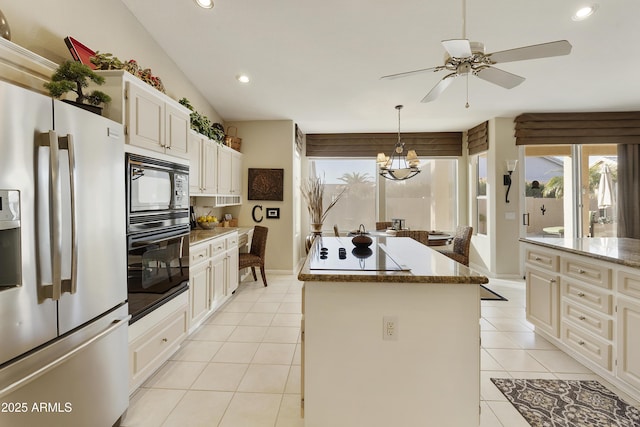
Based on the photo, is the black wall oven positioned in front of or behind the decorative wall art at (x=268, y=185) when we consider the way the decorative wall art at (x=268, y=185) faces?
in front

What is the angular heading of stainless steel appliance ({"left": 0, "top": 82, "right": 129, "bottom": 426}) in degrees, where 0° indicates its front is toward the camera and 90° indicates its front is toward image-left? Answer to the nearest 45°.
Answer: approximately 315°

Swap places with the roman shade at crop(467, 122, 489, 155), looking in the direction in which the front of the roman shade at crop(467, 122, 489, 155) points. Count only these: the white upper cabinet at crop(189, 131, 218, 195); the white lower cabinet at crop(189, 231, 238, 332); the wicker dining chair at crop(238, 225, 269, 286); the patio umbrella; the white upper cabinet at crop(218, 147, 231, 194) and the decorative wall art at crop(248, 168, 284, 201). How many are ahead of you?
5

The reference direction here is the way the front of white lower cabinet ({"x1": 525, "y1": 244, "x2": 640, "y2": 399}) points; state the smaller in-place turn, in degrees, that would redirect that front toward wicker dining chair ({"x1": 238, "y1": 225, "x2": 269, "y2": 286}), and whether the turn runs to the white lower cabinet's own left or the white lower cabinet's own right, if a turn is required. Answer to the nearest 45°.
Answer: approximately 45° to the white lower cabinet's own right

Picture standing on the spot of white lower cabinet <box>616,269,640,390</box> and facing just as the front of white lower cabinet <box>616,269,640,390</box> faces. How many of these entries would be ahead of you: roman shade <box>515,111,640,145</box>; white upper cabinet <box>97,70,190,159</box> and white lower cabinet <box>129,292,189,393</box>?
2

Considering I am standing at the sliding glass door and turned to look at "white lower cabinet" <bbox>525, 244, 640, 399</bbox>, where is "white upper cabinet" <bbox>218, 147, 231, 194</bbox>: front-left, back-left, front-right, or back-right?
front-right

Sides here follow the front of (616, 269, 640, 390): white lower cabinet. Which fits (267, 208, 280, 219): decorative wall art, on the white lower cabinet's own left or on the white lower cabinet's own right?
on the white lower cabinet's own right

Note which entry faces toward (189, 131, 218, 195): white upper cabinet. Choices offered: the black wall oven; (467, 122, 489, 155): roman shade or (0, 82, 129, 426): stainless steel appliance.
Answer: the roman shade

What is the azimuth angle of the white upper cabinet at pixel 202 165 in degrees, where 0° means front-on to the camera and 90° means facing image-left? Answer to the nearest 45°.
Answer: approximately 315°

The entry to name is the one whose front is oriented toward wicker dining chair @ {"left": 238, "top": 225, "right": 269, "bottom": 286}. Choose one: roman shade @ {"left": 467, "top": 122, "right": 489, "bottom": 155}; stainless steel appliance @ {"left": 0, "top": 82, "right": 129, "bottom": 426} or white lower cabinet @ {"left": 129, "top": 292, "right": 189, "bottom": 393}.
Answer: the roman shade

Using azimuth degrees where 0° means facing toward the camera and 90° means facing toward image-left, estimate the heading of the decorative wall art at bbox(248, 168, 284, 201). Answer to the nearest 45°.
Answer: approximately 0°

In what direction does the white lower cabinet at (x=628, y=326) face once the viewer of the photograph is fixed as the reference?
facing the viewer and to the left of the viewer

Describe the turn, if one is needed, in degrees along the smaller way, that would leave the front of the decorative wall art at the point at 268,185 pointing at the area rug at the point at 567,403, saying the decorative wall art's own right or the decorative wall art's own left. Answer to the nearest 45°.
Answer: approximately 45° to the decorative wall art's own left

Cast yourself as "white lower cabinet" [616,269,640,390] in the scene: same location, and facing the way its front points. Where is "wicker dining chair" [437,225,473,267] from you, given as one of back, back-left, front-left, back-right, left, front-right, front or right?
right

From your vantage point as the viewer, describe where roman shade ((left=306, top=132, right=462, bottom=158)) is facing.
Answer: facing the viewer
